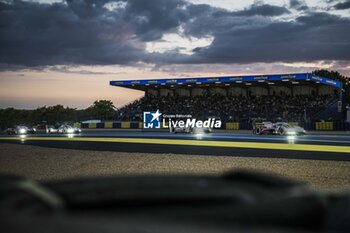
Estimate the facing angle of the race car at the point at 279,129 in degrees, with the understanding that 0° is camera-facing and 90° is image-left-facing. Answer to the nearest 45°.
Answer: approximately 315°

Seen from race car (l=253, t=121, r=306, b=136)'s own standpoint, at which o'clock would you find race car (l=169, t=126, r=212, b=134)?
race car (l=169, t=126, r=212, b=134) is roughly at 5 o'clock from race car (l=253, t=121, r=306, b=136).

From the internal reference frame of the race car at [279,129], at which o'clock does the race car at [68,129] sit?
the race car at [68,129] is roughly at 5 o'clock from the race car at [279,129].

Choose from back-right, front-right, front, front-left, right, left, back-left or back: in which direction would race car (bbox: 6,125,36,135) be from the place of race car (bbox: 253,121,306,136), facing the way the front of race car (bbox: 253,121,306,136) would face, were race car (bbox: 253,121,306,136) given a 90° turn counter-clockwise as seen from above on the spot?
back-left
